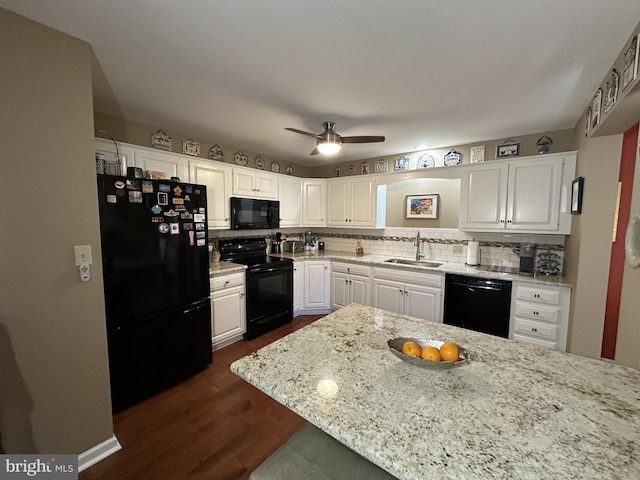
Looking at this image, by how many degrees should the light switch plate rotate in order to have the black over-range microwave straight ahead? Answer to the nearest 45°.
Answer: approximately 90° to its left

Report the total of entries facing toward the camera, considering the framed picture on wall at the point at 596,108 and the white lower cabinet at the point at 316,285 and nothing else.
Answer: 1

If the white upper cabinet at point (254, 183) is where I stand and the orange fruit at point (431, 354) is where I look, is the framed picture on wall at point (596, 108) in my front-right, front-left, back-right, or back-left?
front-left

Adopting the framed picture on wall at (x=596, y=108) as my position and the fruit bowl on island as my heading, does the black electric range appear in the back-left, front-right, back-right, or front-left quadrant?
front-right

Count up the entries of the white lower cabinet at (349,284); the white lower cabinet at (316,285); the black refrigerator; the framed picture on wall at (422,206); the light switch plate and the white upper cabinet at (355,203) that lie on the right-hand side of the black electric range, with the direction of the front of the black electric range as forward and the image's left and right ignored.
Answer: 2

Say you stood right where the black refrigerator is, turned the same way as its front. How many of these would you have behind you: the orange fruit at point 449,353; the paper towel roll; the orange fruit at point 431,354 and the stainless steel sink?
0

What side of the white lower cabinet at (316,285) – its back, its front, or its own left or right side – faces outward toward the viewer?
front

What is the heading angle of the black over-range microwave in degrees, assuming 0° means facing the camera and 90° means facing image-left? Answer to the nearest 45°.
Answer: approximately 315°

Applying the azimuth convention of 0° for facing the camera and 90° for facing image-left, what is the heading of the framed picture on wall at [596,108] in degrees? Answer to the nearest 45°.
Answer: approximately 90°

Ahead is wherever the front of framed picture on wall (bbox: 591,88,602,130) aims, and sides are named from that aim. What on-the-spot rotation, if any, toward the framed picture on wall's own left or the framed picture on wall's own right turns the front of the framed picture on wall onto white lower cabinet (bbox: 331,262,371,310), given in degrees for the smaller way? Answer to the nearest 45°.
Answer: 0° — it already faces it

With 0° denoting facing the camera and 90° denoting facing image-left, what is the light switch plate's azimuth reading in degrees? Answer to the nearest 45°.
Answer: approximately 315°

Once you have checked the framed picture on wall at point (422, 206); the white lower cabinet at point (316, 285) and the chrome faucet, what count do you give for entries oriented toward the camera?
3

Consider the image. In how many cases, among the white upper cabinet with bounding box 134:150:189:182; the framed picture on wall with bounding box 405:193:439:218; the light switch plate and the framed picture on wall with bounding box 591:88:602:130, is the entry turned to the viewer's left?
1

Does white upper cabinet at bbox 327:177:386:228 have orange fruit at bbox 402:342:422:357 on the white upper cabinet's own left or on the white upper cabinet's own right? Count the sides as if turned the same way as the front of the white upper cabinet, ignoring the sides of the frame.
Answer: on the white upper cabinet's own left

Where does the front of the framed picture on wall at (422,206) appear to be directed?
toward the camera

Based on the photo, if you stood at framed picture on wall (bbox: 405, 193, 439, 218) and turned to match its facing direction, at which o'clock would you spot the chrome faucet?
The chrome faucet is roughly at 12 o'clock from the framed picture on wall.

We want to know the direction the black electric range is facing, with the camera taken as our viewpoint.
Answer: facing the viewer and to the right of the viewer
